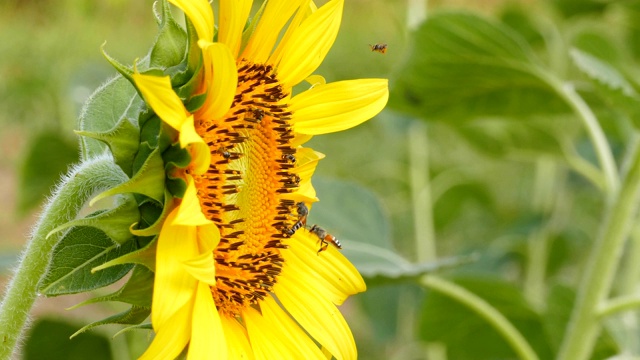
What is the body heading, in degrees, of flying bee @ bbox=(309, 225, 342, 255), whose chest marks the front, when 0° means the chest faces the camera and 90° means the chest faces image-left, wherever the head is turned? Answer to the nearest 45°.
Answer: approximately 90°

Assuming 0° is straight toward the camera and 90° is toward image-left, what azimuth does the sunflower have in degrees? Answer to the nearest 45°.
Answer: approximately 315°
